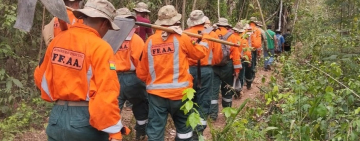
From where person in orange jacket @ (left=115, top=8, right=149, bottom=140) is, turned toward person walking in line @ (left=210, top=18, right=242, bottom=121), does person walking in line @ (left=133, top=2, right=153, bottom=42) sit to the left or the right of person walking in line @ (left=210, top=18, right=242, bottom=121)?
left

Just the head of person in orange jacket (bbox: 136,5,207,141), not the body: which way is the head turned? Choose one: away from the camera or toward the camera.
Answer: away from the camera

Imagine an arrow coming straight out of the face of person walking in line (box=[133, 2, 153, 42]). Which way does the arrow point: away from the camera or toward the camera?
away from the camera

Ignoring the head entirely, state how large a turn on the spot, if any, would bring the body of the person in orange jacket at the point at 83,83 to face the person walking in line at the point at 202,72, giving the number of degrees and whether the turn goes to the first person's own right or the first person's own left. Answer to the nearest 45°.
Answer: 0° — they already face them

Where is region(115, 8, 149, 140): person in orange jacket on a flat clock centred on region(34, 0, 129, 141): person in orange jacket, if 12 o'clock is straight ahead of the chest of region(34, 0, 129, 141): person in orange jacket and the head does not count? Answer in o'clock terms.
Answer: region(115, 8, 149, 140): person in orange jacket is roughly at 11 o'clock from region(34, 0, 129, 141): person in orange jacket.

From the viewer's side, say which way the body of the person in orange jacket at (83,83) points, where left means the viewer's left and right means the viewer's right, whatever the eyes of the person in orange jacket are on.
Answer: facing away from the viewer and to the right of the viewer

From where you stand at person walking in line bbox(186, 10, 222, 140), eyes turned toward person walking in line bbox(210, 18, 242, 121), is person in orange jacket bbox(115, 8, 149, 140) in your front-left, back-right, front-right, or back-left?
back-left

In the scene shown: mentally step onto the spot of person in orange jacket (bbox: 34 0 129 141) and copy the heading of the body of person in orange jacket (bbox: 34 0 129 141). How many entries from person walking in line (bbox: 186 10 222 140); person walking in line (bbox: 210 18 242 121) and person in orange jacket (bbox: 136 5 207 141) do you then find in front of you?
3

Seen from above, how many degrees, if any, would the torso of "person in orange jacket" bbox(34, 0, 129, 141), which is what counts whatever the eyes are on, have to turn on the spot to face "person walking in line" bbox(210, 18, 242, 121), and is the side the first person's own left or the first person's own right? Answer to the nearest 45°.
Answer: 0° — they already face them
